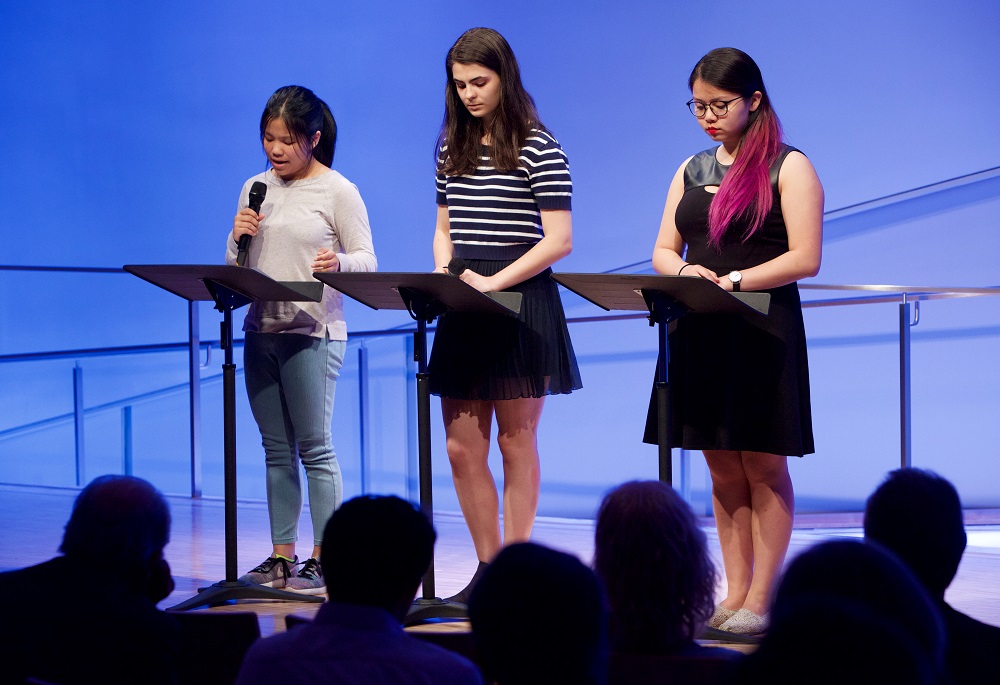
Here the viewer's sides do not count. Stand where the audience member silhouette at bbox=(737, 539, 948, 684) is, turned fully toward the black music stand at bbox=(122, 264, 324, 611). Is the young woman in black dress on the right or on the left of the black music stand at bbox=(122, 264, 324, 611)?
right

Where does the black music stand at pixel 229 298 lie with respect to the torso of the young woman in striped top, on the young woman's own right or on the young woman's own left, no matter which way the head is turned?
on the young woman's own right

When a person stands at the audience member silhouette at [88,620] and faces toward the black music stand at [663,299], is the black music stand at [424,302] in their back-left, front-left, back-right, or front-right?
front-left

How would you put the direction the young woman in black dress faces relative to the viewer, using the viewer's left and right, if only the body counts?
facing the viewer and to the left of the viewer

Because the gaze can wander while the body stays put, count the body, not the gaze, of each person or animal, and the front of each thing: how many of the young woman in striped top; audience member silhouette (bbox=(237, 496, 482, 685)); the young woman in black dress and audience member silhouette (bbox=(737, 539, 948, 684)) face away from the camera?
2

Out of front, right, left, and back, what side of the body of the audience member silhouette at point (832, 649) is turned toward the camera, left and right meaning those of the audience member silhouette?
back

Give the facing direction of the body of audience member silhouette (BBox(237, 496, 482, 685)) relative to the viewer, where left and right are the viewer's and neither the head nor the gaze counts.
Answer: facing away from the viewer

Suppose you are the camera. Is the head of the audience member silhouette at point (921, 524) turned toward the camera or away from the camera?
away from the camera

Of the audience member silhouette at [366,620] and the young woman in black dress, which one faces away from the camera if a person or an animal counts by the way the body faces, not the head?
the audience member silhouette

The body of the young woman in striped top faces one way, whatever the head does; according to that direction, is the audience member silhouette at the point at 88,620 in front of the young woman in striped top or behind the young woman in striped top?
in front

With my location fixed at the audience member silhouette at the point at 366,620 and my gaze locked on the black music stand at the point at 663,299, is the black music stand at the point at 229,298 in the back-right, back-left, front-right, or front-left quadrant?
front-left

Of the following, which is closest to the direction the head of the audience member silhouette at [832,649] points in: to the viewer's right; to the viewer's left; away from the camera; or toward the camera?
away from the camera

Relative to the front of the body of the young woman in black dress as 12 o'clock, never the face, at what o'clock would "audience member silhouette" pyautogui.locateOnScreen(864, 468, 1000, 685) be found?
The audience member silhouette is roughly at 10 o'clock from the young woman in black dress.

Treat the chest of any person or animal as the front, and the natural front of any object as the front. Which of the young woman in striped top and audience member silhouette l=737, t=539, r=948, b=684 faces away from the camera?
the audience member silhouette

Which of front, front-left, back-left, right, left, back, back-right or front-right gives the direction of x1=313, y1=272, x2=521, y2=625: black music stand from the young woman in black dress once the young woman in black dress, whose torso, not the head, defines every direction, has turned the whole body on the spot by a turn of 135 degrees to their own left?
back

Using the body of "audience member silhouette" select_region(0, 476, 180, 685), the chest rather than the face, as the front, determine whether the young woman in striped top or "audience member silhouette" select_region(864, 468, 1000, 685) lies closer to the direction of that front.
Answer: the young woman in striped top

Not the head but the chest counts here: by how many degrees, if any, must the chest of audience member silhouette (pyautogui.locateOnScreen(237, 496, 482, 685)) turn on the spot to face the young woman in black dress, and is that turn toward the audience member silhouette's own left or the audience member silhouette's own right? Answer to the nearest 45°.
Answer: approximately 45° to the audience member silhouette's own right
